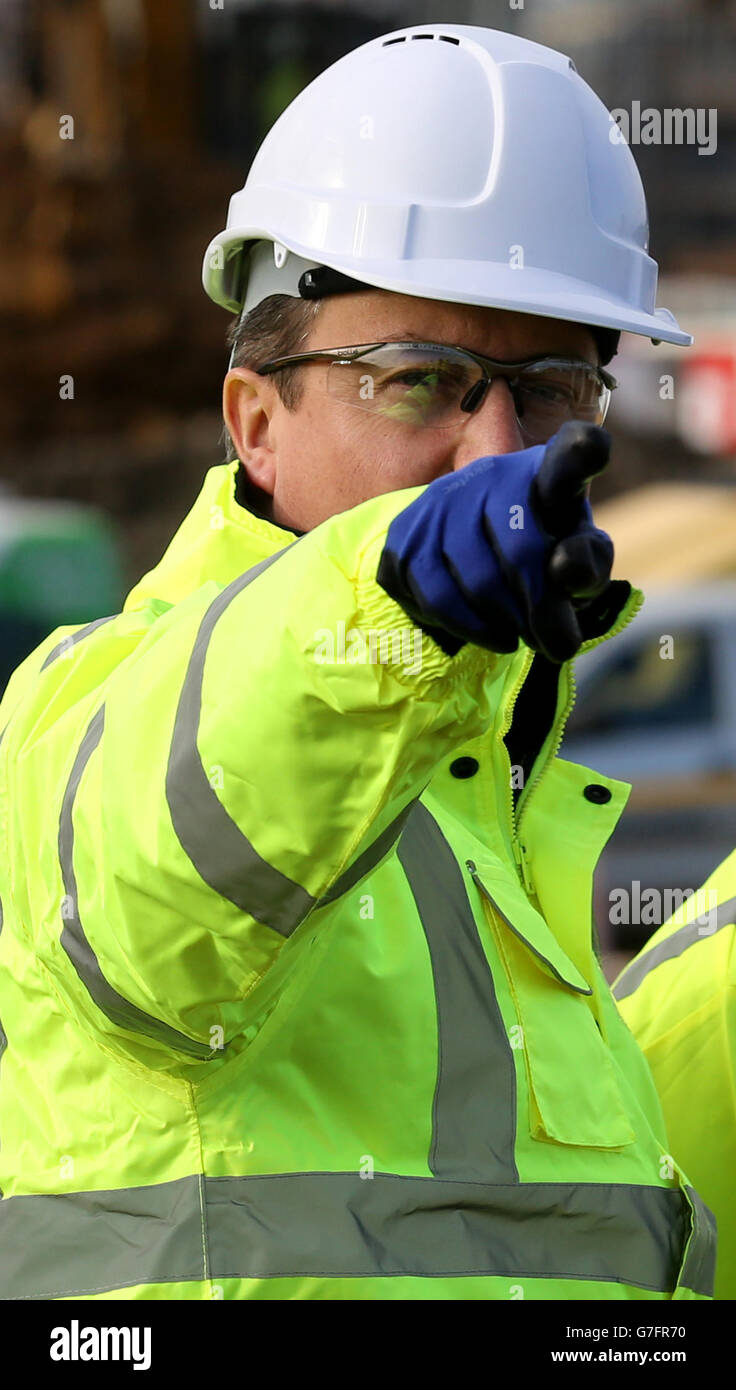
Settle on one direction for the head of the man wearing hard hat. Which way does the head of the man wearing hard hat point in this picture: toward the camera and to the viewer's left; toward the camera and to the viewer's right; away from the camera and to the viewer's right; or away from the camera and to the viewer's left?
toward the camera and to the viewer's right

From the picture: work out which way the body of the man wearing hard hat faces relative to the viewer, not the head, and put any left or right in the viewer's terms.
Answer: facing the viewer and to the right of the viewer
